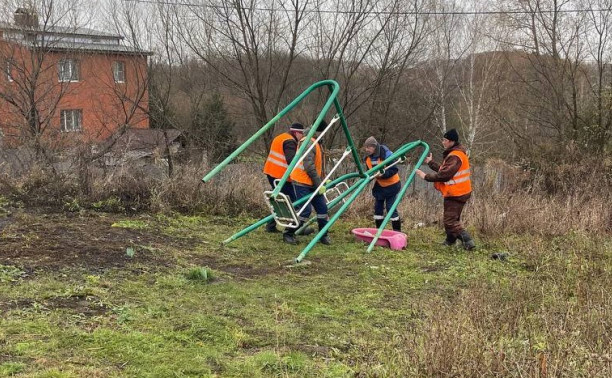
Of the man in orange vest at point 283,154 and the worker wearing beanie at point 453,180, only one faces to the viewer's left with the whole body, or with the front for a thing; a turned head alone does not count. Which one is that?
the worker wearing beanie

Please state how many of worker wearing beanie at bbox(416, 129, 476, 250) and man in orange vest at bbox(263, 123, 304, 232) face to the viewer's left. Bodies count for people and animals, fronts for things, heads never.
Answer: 1

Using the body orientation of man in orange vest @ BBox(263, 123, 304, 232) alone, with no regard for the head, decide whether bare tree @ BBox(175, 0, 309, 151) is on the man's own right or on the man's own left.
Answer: on the man's own left

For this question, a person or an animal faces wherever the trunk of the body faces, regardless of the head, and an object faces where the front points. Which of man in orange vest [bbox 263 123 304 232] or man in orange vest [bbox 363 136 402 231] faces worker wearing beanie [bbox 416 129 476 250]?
man in orange vest [bbox 263 123 304 232]

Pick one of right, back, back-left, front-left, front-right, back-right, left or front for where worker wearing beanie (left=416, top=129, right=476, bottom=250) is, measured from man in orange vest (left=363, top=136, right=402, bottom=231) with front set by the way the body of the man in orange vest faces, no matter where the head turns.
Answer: left

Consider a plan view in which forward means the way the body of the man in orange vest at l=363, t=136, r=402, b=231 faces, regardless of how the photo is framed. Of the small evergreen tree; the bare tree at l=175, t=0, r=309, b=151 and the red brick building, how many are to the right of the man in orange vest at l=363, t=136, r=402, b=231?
3

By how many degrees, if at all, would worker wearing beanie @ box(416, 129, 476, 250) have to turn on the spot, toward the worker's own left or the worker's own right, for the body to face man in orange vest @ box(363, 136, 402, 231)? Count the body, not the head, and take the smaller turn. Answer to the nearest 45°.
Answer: approximately 45° to the worker's own right

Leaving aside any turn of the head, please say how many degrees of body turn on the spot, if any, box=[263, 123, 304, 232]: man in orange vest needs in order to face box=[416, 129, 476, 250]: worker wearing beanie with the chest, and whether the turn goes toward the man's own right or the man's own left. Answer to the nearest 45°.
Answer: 0° — they already face them

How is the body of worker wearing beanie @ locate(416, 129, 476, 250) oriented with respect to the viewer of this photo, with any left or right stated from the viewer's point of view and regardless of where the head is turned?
facing to the left of the viewer

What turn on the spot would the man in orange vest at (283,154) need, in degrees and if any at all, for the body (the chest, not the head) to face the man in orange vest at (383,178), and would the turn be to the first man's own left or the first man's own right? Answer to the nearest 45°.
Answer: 0° — they already face them

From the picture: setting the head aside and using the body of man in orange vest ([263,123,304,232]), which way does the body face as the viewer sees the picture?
to the viewer's right

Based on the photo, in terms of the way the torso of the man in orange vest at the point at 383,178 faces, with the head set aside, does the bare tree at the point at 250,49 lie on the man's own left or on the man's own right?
on the man's own right
